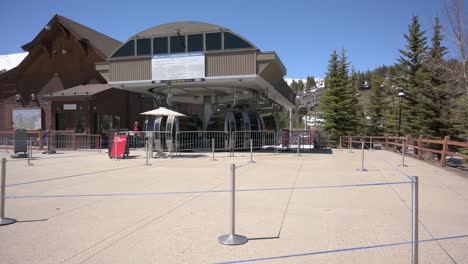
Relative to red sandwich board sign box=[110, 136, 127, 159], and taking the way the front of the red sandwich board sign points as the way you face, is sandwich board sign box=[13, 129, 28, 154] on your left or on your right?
on your right

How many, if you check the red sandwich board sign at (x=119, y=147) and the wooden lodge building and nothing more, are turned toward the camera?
2

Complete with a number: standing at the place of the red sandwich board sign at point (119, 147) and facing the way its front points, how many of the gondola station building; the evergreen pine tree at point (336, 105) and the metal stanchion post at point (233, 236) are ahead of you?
1

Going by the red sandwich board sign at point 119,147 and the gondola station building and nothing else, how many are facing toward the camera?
2

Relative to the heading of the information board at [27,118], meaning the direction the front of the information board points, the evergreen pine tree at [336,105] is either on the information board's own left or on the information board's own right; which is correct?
on the information board's own left

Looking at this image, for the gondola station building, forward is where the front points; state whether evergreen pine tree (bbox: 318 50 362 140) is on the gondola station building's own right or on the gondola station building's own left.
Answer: on the gondola station building's own left

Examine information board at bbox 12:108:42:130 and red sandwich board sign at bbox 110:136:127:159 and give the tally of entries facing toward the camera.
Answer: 2

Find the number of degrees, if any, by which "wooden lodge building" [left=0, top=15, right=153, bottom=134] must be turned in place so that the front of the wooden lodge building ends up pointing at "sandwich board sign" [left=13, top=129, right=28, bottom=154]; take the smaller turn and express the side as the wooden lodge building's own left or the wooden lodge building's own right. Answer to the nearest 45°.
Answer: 0° — it already faces it

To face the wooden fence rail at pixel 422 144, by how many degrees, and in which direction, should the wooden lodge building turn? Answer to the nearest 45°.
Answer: approximately 45° to its left

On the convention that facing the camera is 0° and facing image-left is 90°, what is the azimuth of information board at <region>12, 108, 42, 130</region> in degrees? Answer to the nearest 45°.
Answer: approximately 0°

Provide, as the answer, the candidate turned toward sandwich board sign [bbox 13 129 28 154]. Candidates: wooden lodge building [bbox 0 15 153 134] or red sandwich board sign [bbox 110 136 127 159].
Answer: the wooden lodge building

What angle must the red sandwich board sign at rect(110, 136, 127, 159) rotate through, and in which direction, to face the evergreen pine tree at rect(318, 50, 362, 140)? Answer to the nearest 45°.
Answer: approximately 135° to its left
